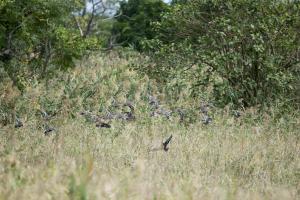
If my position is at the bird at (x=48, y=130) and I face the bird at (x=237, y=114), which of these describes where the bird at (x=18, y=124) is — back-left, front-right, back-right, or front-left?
back-left
